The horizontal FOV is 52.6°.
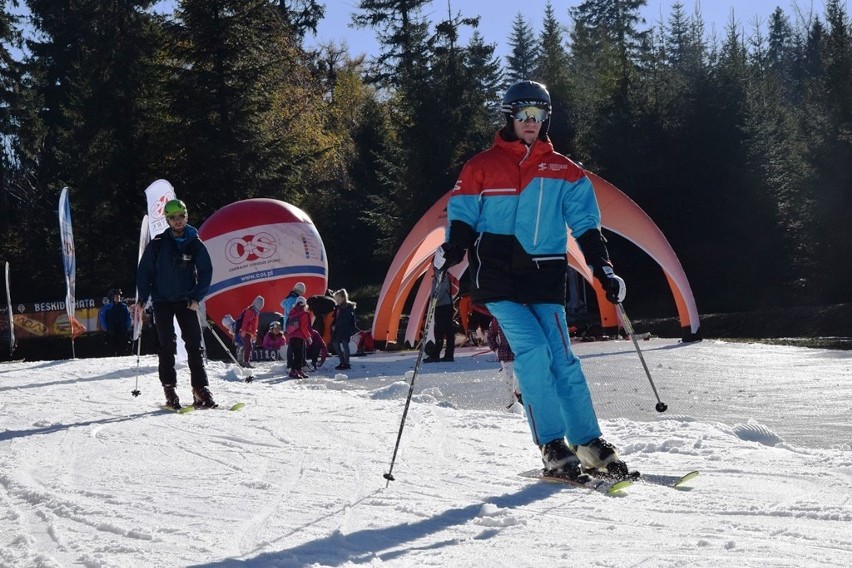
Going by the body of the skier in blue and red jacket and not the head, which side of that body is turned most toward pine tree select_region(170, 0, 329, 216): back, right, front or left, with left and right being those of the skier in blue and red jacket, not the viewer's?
back

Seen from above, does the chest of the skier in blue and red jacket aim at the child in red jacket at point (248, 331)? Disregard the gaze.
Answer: no

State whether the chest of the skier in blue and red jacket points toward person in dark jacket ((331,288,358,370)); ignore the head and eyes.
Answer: no

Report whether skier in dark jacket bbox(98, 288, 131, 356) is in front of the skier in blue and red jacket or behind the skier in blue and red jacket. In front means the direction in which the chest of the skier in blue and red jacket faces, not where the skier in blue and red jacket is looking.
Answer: behind

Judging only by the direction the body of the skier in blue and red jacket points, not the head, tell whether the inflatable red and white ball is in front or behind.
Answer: behind

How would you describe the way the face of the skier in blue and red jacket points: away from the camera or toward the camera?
toward the camera

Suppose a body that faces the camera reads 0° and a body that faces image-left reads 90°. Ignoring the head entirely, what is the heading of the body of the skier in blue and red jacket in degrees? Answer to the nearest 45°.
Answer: approximately 0°

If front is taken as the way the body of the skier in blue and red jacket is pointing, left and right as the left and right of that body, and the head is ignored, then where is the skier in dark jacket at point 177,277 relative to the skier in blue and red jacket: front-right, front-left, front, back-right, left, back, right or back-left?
back-right

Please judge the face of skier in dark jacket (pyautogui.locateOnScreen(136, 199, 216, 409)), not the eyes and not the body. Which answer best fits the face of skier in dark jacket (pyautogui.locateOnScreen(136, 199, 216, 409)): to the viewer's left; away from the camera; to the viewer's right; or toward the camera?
toward the camera

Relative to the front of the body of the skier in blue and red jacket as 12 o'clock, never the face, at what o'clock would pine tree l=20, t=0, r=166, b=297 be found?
The pine tree is roughly at 5 o'clock from the skier in blue and red jacket.

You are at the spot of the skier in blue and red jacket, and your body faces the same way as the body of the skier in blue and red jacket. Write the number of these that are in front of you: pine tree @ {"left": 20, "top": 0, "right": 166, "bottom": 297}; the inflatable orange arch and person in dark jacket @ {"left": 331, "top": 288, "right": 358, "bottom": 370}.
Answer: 0

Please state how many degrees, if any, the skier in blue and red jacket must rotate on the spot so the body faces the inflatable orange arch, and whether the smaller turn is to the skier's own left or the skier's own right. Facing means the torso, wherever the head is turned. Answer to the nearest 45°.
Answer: approximately 180°
